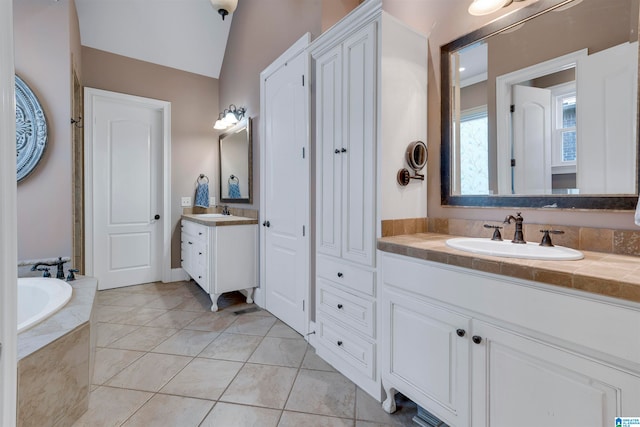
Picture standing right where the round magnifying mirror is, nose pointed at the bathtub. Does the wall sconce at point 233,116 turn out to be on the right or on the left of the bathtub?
right

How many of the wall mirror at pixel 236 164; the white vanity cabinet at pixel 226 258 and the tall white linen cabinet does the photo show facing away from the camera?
0

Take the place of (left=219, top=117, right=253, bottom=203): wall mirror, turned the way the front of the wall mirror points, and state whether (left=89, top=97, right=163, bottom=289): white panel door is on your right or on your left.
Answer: on your right

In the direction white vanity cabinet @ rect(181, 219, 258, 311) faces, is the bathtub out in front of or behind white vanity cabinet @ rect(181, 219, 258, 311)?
in front

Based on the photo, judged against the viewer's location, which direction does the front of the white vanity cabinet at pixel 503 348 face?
facing the viewer and to the left of the viewer

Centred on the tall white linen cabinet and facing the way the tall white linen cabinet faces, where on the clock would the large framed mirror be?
The large framed mirror is roughly at 8 o'clock from the tall white linen cabinet.

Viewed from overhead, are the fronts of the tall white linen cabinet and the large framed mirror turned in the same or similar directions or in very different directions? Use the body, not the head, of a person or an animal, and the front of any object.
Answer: same or similar directions

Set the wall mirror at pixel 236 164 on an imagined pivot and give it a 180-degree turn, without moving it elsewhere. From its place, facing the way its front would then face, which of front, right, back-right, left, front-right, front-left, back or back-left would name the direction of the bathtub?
back

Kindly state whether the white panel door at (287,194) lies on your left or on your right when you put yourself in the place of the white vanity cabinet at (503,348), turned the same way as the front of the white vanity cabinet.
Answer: on your right
